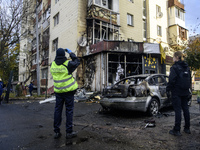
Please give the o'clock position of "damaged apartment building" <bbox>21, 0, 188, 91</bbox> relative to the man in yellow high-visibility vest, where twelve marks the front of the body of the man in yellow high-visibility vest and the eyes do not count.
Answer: The damaged apartment building is roughly at 11 o'clock from the man in yellow high-visibility vest.

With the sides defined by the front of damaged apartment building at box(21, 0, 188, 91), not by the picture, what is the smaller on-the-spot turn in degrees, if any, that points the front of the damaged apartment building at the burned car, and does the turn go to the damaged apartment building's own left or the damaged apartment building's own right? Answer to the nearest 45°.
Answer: approximately 45° to the damaged apartment building's own right

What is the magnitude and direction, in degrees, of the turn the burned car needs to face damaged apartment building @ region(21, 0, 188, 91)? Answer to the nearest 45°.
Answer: approximately 45° to its left

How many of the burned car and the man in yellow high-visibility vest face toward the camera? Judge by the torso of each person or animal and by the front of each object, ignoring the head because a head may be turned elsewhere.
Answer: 0

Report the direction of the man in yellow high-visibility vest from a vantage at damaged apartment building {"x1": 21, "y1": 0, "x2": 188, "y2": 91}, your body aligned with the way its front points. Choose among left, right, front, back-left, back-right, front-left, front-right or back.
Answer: front-right

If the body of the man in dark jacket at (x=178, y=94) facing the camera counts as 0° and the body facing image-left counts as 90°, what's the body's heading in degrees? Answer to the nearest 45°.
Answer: approximately 135°

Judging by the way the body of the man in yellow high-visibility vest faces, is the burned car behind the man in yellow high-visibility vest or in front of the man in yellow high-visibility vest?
in front

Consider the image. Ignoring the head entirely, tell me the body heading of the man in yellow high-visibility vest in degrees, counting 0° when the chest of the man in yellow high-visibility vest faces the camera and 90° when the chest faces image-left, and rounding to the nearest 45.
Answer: approximately 225°

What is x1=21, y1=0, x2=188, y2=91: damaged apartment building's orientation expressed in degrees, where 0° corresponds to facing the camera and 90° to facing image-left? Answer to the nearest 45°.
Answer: approximately 315°
